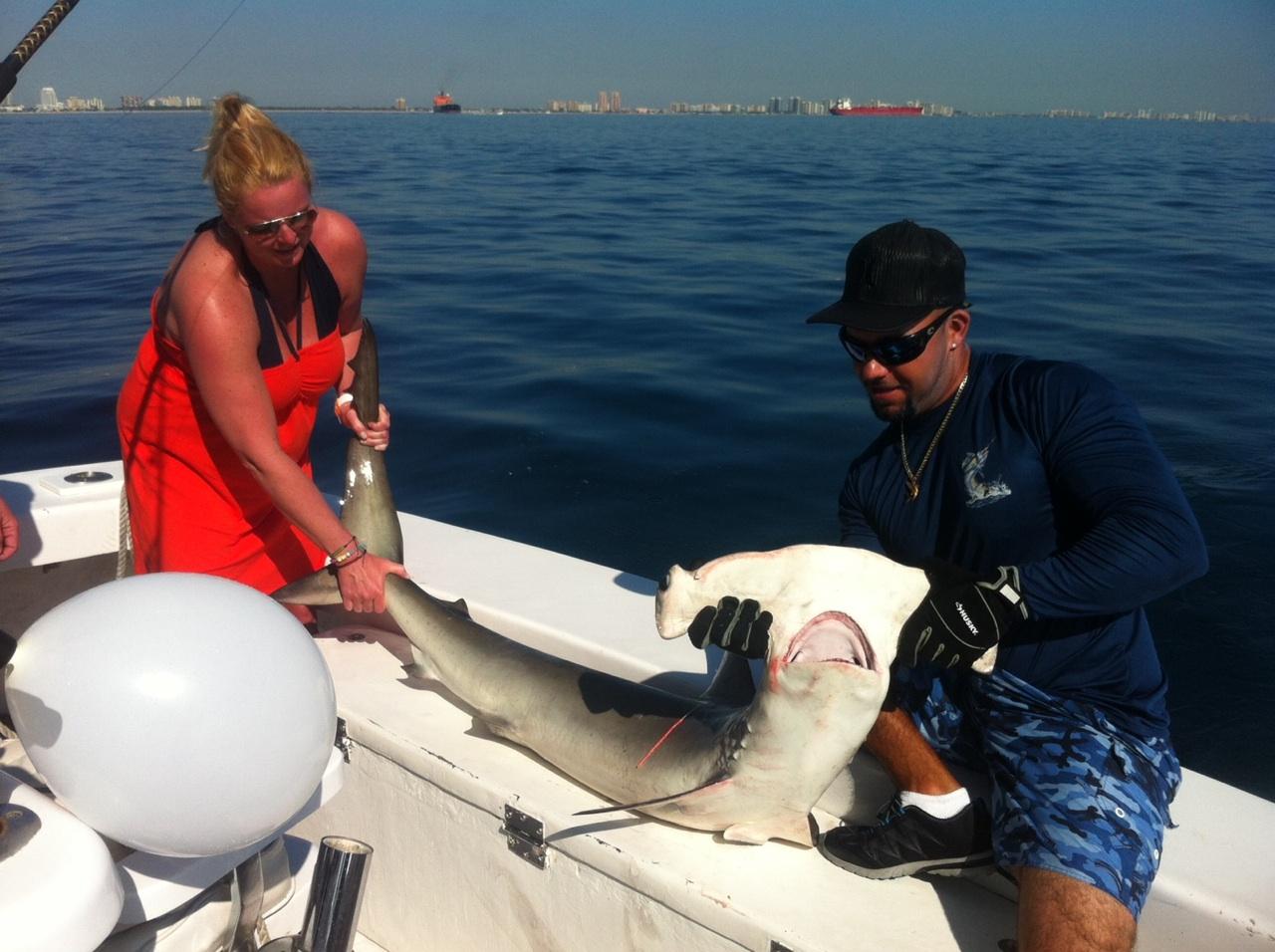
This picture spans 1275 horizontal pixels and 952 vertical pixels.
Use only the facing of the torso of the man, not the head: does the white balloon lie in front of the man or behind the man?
in front

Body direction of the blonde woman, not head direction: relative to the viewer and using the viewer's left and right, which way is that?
facing the viewer and to the right of the viewer

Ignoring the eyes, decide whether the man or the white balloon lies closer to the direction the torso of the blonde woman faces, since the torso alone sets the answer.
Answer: the man

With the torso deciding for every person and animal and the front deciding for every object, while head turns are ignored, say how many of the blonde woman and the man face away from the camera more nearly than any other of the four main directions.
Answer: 0

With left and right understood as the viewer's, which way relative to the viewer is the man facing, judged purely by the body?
facing the viewer and to the left of the viewer

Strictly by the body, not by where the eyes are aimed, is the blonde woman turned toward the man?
yes

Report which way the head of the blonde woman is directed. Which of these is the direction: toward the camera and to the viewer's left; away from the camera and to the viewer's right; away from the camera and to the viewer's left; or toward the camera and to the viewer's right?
toward the camera and to the viewer's right

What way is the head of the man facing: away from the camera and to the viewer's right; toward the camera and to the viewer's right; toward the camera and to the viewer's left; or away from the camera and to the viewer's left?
toward the camera and to the viewer's left

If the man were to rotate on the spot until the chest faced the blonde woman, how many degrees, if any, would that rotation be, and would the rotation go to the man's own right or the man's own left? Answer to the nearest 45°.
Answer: approximately 45° to the man's own right
